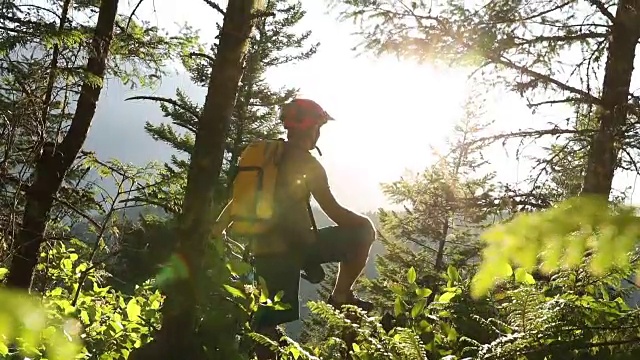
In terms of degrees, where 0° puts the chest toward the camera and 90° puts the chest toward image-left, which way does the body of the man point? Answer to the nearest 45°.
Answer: approximately 270°

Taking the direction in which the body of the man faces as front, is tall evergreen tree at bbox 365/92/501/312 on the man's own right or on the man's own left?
on the man's own left

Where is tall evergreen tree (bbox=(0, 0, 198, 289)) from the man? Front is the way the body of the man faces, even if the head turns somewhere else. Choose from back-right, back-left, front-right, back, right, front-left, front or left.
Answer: back-left

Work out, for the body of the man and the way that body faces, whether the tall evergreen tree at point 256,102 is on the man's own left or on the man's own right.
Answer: on the man's own left
